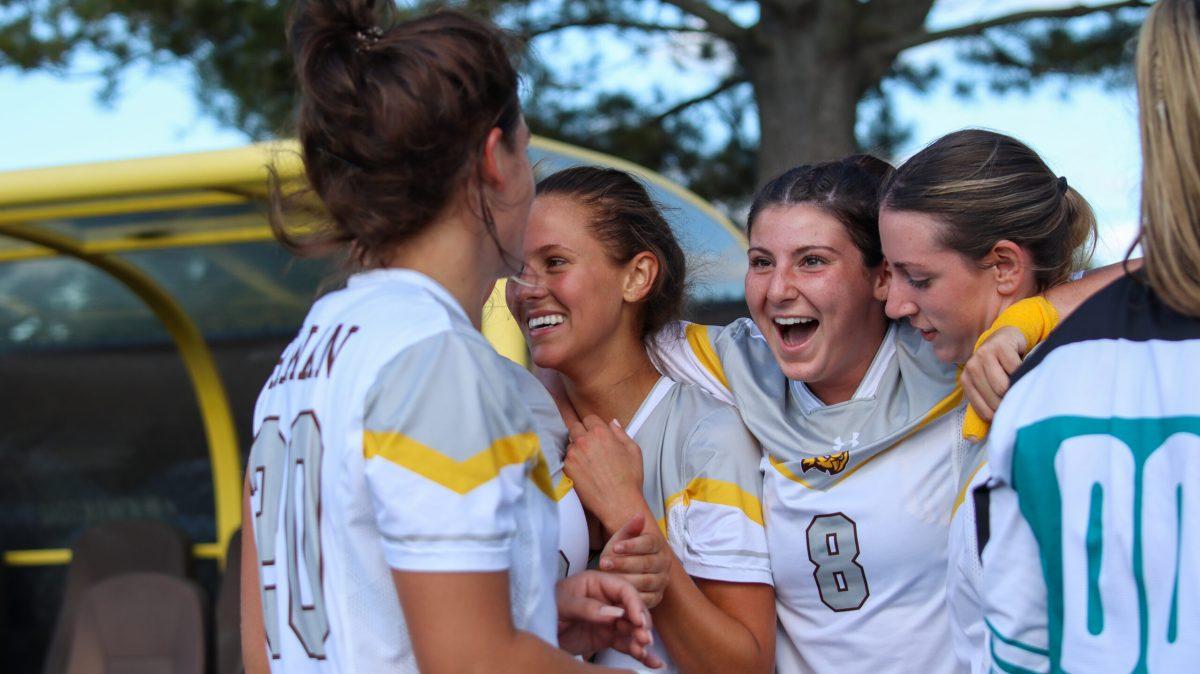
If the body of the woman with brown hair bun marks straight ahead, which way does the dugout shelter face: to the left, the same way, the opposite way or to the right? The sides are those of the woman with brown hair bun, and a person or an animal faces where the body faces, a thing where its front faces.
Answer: the opposite way

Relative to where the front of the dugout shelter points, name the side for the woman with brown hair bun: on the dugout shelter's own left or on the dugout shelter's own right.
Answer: on the dugout shelter's own left

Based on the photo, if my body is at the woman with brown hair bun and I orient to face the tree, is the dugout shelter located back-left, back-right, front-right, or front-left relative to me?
front-left

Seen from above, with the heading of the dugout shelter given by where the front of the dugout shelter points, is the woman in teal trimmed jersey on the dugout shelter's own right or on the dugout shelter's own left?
on the dugout shelter's own left

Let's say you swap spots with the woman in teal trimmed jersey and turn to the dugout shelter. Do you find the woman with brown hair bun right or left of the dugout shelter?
left

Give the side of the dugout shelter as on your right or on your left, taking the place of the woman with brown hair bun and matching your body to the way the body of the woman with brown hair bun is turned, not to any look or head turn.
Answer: on your left

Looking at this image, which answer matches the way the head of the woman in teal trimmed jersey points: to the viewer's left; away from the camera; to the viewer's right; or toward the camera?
away from the camera

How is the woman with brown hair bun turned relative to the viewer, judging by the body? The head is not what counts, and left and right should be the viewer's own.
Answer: facing away from the viewer and to the right of the viewer

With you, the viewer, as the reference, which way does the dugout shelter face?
facing the viewer and to the left of the viewer

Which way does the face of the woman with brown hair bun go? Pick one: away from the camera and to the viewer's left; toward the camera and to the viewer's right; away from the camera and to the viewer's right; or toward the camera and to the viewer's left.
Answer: away from the camera and to the viewer's right

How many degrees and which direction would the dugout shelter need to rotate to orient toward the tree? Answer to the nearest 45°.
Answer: approximately 135° to its left
